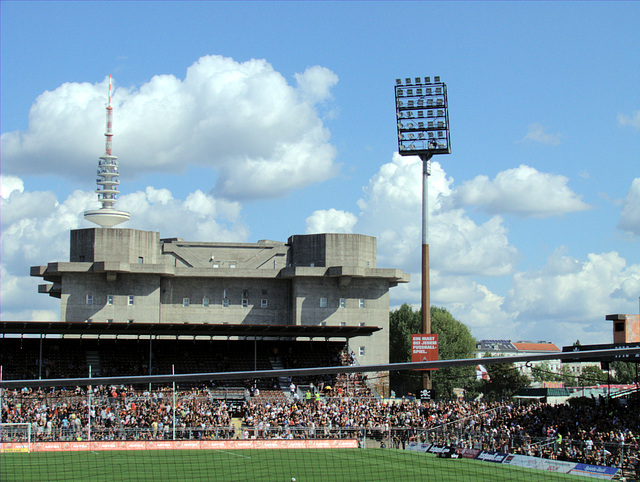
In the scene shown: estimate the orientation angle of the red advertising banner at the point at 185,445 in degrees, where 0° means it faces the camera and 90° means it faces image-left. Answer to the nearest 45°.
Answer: approximately 0°

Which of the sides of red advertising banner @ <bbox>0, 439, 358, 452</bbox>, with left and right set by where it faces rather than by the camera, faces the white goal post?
right
